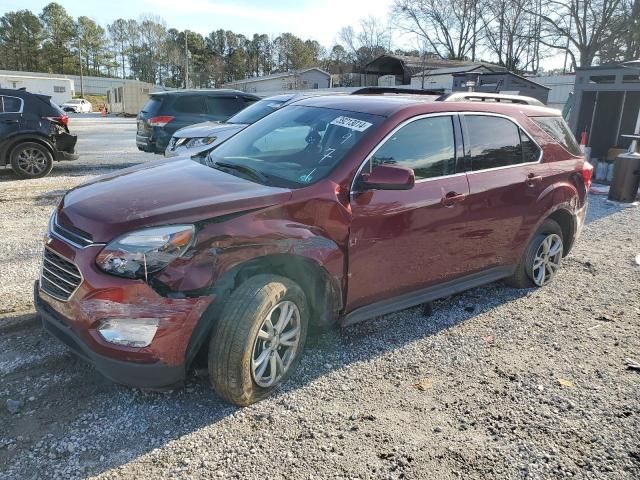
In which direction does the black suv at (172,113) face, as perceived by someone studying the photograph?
facing away from the viewer and to the right of the viewer

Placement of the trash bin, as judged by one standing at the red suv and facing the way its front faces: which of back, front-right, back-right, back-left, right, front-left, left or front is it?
back

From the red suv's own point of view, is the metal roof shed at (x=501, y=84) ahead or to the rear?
to the rear

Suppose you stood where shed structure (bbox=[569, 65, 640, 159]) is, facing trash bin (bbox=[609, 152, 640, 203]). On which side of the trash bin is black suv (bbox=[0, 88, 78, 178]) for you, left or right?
right

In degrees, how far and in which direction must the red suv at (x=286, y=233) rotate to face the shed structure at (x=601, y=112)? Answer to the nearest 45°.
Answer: approximately 180°

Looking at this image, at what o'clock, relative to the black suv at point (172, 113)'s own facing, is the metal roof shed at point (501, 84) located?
The metal roof shed is roughly at 1 o'clock from the black suv.

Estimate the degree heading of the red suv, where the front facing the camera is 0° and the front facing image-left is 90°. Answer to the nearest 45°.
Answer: approximately 45°

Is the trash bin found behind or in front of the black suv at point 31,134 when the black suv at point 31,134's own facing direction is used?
behind

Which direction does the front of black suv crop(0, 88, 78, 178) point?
to the viewer's left

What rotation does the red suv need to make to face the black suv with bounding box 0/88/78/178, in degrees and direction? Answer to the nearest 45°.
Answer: approximately 90° to its right

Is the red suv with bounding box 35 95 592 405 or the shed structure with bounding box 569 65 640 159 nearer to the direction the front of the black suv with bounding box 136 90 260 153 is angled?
the shed structure

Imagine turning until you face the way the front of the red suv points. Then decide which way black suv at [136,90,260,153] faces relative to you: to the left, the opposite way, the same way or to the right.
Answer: the opposite way

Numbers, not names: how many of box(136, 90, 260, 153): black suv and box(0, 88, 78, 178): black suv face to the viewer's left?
1

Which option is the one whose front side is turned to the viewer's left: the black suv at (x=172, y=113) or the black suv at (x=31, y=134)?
the black suv at (x=31, y=134)

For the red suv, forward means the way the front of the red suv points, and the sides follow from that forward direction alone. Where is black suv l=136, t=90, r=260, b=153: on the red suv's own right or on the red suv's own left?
on the red suv's own right
